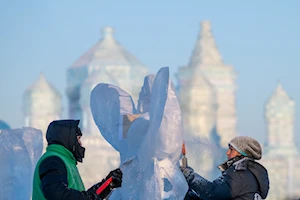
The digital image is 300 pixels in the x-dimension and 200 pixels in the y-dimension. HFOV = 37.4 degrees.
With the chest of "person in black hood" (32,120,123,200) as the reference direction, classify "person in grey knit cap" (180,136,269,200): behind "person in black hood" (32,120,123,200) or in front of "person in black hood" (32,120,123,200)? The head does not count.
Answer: in front

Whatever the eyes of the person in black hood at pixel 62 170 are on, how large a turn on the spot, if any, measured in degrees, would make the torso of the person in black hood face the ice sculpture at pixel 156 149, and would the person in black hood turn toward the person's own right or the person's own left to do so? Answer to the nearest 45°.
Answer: approximately 45° to the person's own left

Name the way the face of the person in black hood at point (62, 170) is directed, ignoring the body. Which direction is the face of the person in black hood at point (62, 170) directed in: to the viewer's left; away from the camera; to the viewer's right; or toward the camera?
to the viewer's right

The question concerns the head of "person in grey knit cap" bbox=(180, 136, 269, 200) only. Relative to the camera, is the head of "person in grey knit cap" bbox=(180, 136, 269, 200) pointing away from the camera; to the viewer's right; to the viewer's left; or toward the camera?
to the viewer's left

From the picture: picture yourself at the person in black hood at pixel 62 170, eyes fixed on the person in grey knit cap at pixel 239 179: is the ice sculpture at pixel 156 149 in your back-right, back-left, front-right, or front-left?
front-left

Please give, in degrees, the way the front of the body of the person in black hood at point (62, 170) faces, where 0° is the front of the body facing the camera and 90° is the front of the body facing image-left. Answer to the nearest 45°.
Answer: approximately 270°
